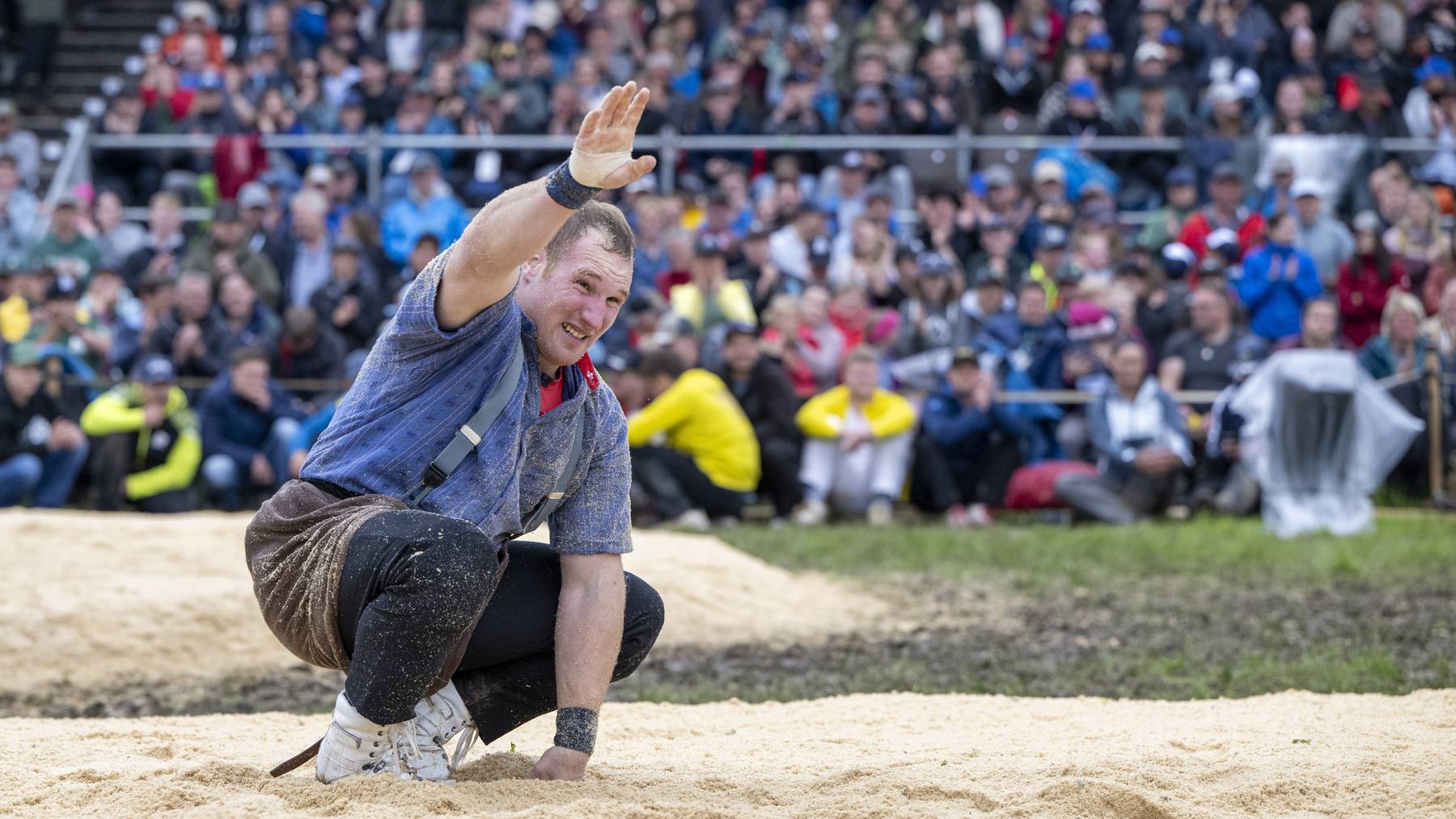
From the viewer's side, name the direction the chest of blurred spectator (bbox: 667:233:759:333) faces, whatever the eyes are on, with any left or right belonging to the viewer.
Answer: facing the viewer

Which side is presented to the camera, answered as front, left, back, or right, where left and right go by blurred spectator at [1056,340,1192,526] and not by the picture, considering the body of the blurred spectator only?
front

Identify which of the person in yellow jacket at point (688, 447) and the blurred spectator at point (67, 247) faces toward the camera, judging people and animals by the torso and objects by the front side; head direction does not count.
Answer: the blurred spectator

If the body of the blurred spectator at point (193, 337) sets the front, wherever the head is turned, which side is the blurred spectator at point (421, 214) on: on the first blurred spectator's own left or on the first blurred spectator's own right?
on the first blurred spectator's own left

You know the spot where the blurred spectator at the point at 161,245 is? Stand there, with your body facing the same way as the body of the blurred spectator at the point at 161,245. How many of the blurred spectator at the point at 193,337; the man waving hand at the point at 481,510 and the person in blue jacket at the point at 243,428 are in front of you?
3

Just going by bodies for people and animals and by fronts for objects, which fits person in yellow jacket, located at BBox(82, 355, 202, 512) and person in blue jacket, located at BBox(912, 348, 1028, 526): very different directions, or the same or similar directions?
same or similar directions

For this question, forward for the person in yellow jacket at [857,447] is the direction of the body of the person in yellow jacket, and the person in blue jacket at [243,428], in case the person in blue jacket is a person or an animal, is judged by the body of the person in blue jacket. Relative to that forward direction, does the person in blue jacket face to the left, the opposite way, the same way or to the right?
the same way

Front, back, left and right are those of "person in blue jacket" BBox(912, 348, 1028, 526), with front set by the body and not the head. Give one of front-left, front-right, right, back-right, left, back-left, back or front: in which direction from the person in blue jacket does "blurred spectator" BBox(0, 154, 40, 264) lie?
right

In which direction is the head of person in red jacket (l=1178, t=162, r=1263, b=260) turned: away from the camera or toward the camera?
toward the camera

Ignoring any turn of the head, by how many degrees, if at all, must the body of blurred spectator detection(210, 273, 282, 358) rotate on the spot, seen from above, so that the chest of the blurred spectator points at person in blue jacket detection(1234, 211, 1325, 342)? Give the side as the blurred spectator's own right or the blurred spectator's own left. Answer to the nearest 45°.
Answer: approximately 90° to the blurred spectator's own left

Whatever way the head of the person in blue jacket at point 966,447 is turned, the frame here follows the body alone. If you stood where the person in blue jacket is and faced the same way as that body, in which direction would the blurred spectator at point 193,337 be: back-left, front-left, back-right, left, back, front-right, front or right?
right

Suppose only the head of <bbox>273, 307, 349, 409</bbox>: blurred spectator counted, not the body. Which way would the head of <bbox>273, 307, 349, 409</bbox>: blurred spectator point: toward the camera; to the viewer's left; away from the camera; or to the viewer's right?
toward the camera

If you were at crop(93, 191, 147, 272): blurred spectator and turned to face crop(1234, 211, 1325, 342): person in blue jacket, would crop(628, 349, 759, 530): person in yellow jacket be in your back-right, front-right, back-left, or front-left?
front-right

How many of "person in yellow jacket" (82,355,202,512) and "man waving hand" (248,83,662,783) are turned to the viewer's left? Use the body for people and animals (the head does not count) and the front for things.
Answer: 0

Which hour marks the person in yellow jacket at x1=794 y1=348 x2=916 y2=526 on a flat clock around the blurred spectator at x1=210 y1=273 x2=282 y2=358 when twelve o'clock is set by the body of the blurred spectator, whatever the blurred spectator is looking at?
The person in yellow jacket is roughly at 10 o'clock from the blurred spectator.

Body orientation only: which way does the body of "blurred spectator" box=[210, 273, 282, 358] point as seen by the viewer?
toward the camera

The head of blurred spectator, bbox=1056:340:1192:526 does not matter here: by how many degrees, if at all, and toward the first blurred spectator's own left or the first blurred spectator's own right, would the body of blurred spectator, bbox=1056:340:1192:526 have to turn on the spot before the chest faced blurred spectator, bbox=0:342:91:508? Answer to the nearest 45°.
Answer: approximately 90° to the first blurred spectator's own right

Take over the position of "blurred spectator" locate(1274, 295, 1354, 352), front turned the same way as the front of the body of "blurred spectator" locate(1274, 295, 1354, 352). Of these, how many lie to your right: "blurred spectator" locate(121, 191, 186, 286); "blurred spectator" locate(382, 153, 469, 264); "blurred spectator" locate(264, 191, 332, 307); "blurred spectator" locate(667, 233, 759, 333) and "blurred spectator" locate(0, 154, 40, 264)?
5

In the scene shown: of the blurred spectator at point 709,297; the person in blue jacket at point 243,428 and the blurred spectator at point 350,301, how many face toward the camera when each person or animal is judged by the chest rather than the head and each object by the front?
3
